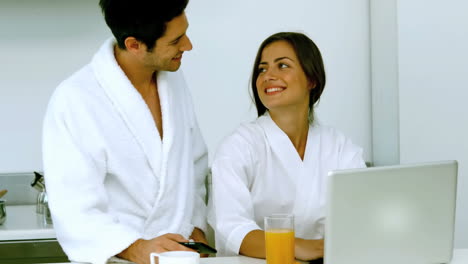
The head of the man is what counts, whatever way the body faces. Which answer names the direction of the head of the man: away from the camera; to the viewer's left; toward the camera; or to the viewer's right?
to the viewer's right

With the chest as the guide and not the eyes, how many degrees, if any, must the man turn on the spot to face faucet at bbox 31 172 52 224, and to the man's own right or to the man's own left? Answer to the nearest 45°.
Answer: approximately 180°

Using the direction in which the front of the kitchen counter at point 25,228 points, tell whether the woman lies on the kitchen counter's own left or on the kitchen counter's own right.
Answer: on the kitchen counter's own left

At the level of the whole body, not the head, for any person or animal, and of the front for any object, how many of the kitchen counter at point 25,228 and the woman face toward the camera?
2

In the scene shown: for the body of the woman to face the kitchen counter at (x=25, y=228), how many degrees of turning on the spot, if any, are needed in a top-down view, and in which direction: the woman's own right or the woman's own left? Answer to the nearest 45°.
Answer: approximately 90° to the woman's own right

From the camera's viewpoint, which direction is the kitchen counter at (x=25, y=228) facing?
toward the camera

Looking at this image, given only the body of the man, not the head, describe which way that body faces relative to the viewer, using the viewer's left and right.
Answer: facing the viewer and to the right of the viewer

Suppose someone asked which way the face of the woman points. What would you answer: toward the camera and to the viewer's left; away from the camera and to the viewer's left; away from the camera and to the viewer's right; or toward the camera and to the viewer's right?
toward the camera and to the viewer's left

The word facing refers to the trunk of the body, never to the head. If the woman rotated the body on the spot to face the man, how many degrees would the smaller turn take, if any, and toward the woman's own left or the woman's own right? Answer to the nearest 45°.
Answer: approximately 90° to the woman's own right

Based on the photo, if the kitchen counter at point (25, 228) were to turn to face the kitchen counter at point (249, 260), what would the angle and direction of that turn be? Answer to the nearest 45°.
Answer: approximately 45° to its left

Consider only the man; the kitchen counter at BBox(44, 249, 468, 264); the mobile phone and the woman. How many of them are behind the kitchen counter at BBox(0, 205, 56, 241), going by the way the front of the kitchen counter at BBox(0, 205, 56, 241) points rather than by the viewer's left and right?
0

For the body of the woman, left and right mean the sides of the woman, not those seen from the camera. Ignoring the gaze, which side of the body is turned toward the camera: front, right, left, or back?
front
